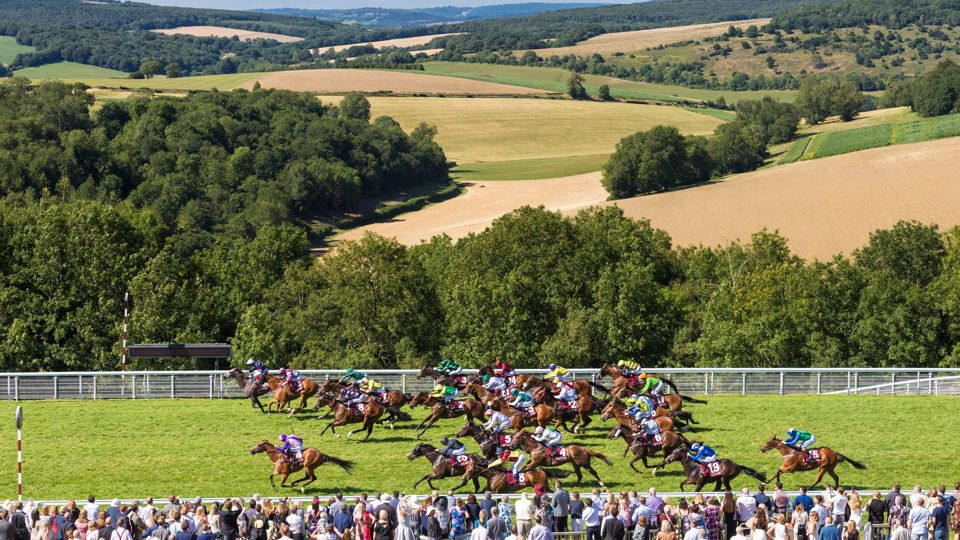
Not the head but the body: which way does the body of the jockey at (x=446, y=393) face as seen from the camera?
to the viewer's left

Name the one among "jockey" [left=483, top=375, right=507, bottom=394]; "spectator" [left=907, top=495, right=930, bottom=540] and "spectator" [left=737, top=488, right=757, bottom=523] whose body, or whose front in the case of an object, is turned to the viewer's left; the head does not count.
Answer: the jockey

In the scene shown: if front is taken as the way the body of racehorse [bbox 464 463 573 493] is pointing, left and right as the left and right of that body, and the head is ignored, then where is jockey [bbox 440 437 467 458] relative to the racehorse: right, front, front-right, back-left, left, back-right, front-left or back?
front-right

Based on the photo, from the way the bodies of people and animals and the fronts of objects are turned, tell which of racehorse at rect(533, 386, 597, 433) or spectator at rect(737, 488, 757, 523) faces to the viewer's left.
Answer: the racehorse

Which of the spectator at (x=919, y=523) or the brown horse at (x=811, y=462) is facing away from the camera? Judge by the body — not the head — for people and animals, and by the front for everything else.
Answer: the spectator

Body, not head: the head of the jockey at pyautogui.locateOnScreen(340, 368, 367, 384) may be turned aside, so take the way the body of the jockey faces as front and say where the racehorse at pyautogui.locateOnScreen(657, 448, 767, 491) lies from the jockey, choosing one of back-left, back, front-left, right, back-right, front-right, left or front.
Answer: back-left

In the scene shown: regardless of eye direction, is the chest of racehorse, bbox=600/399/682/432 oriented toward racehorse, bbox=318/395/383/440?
yes

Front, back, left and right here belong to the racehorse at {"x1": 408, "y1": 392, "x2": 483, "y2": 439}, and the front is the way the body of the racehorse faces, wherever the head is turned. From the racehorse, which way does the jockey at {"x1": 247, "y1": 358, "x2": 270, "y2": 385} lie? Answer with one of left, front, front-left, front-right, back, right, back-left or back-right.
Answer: front-right

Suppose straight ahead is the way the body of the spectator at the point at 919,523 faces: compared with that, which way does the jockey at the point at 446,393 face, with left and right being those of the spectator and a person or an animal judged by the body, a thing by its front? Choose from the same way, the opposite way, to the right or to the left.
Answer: to the left

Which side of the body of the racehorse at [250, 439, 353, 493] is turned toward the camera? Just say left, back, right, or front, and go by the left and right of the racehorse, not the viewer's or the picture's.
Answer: left
